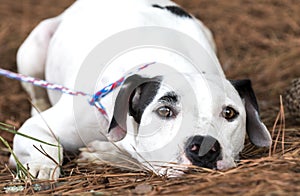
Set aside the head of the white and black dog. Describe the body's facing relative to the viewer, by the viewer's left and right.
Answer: facing the viewer and to the right of the viewer
